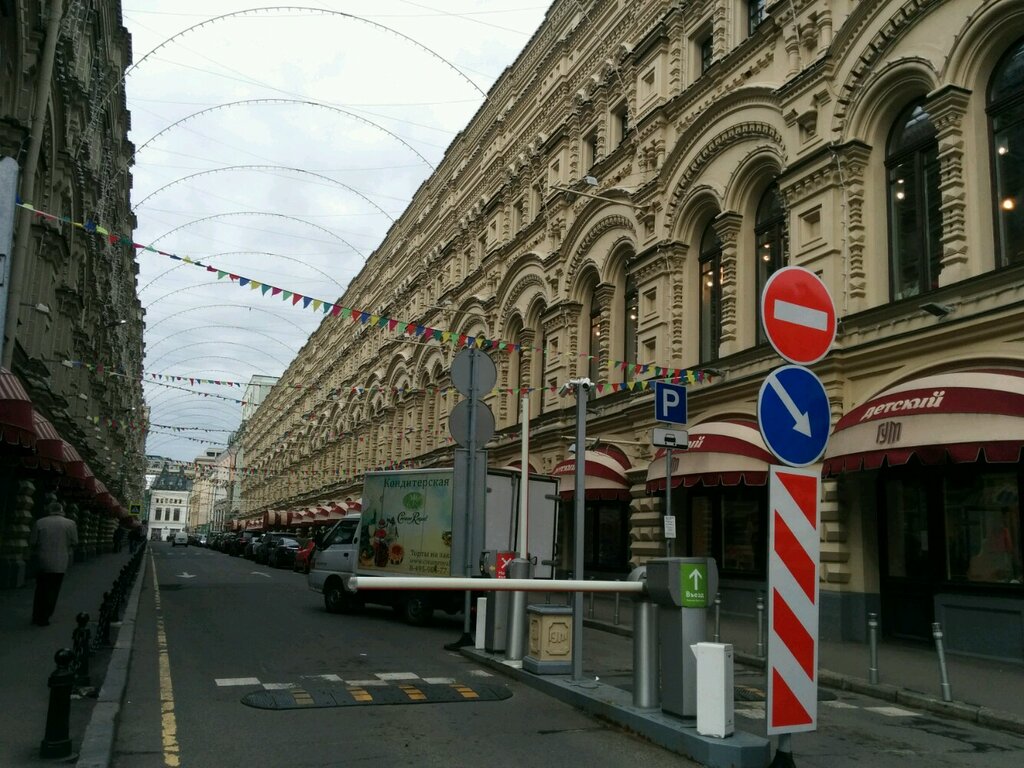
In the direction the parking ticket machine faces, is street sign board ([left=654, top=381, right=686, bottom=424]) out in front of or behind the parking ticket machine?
behind

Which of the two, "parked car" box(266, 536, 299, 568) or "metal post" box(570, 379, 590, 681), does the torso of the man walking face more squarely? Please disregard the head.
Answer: the parked car

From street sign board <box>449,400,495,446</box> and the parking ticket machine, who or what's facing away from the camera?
the street sign board

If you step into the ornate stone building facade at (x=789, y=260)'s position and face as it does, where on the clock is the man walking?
The man walking is roughly at 1 o'clock from the ornate stone building facade.

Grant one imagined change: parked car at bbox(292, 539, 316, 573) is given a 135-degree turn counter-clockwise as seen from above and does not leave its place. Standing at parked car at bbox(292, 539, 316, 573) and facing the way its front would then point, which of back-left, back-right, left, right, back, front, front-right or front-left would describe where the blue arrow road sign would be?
right

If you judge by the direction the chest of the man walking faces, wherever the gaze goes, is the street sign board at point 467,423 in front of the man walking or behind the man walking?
behind

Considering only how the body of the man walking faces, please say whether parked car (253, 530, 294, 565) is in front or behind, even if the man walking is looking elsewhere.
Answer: in front

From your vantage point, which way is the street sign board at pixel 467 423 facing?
away from the camera

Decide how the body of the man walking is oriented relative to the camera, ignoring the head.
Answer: away from the camera

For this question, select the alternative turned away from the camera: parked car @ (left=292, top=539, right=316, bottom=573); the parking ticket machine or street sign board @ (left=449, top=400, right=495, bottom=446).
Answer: the street sign board

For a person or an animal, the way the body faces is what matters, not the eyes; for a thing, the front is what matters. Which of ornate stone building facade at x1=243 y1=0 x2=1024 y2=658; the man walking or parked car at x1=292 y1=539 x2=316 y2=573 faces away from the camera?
the man walking

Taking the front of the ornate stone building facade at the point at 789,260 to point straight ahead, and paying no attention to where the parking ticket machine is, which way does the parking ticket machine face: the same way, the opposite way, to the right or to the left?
to the left

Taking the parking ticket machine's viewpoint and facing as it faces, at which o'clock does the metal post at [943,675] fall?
The metal post is roughly at 9 o'clock from the parking ticket machine.

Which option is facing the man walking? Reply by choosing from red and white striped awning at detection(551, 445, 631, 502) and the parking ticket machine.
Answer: the red and white striped awning

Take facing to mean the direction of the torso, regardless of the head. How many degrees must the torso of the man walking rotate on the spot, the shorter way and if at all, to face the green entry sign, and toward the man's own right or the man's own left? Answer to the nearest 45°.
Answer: approximately 135° to the man's own right

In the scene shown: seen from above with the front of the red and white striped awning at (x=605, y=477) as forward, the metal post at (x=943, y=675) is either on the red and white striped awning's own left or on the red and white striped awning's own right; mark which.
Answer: on the red and white striped awning's own left

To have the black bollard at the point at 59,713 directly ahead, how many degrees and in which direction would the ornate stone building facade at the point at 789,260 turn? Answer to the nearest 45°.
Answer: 0° — it already faces it

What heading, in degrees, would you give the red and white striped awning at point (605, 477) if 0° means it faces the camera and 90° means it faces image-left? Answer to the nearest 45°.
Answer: approximately 45°
